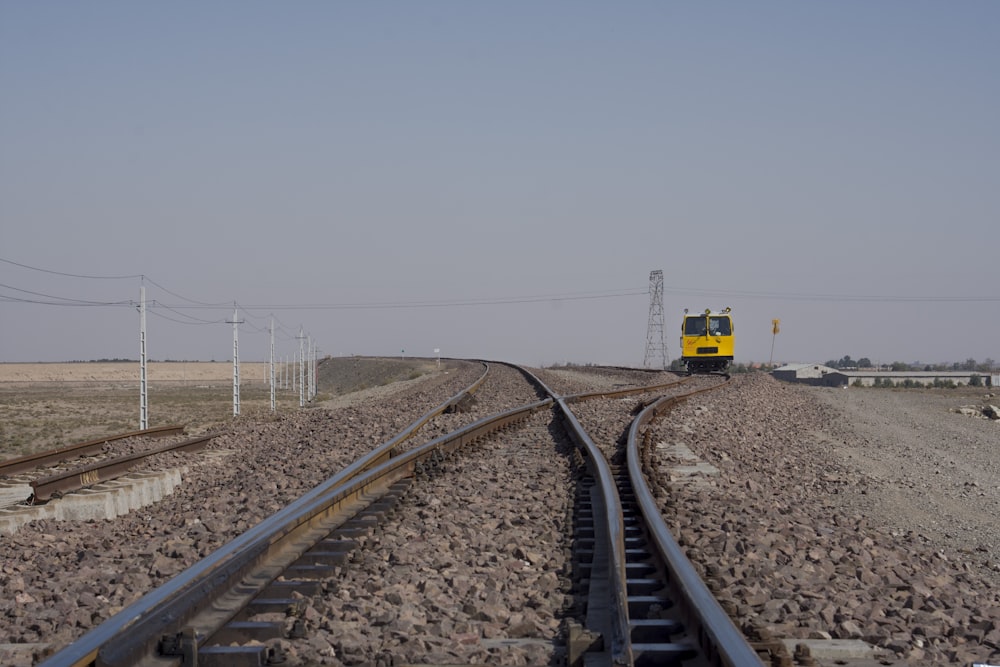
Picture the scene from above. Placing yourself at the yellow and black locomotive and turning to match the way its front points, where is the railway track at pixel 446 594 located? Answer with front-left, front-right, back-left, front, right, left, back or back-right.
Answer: front

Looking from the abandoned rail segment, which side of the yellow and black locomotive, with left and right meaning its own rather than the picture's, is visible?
front

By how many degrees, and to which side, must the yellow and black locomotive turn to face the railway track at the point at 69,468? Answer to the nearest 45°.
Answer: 0° — it already faces it

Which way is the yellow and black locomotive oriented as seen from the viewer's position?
toward the camera
